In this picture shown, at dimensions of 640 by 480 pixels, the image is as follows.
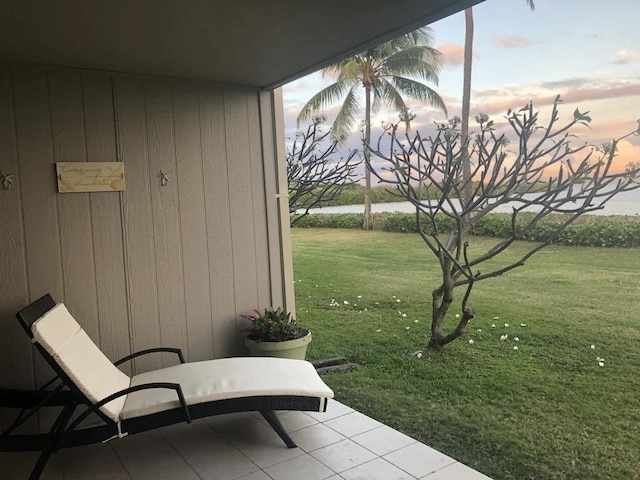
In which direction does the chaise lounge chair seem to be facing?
to the viewer's right

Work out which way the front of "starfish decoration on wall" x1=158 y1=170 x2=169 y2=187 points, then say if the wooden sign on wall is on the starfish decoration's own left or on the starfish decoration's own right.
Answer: on the starfish decoration's own right

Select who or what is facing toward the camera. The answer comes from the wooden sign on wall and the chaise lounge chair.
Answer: the wooden sign on wall

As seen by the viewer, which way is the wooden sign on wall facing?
toward the camera

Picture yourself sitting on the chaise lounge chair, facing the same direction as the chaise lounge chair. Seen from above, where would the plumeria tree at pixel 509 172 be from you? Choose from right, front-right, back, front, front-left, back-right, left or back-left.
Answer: front

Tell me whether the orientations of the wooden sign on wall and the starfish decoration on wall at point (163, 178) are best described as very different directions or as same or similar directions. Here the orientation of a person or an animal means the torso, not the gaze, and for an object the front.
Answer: same or similar directions

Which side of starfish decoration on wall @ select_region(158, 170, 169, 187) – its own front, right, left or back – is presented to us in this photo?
front

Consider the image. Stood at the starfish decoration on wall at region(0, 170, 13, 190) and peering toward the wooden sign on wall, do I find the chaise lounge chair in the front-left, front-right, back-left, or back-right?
front-right

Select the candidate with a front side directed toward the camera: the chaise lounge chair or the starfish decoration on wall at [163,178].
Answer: the starfish decoration on wall

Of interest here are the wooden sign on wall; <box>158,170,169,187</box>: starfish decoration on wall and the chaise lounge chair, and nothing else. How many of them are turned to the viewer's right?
1
